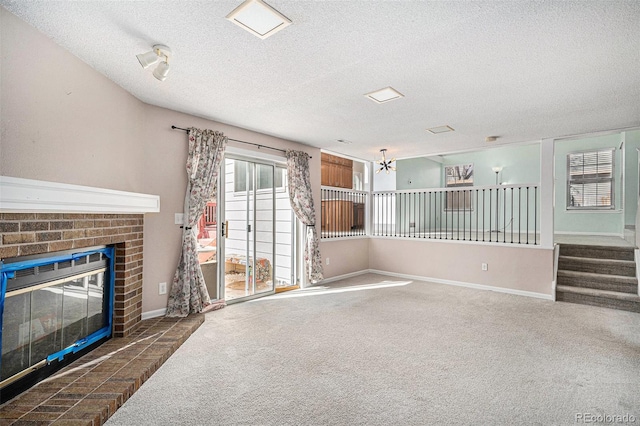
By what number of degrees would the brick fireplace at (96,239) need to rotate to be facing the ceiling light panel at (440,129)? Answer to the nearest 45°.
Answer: approximately 45° to its left

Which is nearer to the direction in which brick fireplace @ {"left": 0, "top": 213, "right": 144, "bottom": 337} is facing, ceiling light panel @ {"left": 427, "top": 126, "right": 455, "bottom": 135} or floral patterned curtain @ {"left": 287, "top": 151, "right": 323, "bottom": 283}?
the ceiling light panel

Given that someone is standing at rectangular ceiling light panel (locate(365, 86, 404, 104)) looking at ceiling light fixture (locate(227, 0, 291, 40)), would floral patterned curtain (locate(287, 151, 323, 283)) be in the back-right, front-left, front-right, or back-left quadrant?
back-right

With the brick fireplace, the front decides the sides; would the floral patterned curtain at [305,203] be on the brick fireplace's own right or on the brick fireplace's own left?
on the brick fireplace's own left

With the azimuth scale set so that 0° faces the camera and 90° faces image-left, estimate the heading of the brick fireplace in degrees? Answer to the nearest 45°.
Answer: approximately 315°

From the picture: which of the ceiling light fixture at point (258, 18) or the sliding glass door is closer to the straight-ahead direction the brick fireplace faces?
the ceiling light fixture

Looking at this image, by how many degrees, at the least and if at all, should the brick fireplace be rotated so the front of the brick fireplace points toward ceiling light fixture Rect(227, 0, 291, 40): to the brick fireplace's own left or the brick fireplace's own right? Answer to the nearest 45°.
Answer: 0° — it already faces it

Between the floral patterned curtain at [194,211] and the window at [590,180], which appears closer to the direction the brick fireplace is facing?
the window

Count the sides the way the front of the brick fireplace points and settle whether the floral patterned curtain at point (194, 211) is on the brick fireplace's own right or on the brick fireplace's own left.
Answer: on the brick fireplace's own left

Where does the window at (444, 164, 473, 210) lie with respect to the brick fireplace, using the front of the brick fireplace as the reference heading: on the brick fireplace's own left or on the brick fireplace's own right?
on the brick fireplace's own left
